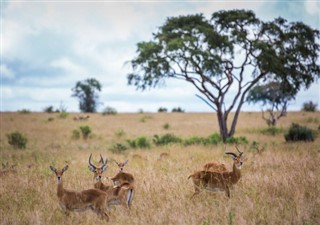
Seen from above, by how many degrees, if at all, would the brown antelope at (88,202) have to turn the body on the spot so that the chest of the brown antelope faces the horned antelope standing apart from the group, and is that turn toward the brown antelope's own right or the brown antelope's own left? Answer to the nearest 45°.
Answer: approximately 180°

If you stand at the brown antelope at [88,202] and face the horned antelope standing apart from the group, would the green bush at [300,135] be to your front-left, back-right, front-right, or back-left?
front-left

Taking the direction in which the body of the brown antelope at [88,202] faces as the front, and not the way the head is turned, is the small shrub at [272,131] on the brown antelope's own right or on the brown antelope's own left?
on the brown antelope's own right

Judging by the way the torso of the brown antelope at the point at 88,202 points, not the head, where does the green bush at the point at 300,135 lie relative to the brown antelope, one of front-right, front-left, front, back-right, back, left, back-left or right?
back-right

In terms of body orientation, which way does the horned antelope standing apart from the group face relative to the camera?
to the viewer's right

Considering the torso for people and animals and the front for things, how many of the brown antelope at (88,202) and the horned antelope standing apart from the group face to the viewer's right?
1

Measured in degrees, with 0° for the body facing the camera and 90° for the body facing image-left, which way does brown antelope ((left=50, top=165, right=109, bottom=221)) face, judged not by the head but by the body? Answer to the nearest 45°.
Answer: approximately 90°

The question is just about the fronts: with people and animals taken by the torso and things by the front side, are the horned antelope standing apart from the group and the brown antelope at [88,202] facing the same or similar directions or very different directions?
very different directions

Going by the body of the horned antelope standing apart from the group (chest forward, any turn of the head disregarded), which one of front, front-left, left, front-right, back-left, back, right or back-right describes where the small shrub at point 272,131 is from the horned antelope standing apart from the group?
left

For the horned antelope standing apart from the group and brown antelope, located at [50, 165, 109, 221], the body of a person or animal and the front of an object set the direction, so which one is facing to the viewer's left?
the brown antelope

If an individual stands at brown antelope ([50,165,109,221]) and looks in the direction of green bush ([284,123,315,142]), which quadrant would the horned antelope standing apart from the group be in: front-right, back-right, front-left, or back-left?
front-right
